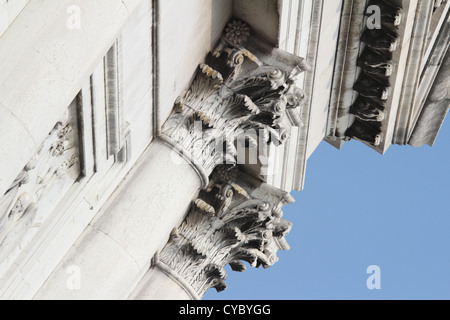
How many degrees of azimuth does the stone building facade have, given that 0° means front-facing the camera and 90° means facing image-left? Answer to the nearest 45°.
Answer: approximately 315°
